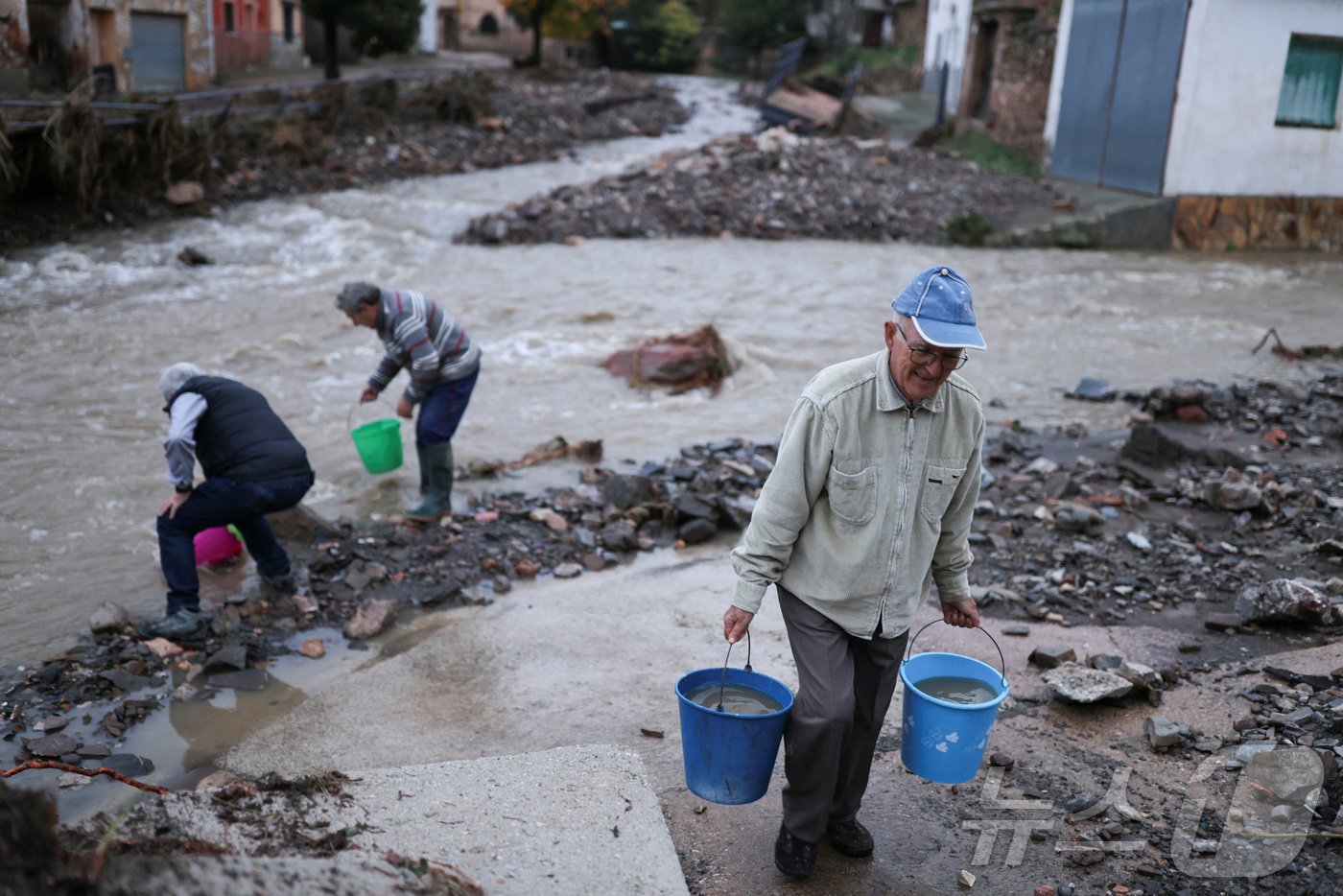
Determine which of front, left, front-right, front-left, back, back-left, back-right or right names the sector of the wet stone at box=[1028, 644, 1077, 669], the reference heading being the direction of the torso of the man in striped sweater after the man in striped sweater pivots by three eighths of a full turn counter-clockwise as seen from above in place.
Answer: front

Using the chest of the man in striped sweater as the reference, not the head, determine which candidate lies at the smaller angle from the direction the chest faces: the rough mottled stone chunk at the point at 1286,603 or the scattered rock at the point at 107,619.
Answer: the scattered rock

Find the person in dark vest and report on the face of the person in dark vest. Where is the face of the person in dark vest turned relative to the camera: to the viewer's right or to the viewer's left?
to the viewer's left

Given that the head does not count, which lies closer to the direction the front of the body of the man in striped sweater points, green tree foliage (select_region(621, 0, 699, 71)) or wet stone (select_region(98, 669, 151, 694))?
the wet stone

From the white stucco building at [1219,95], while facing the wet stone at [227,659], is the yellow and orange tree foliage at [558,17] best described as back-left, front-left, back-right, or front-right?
back-right

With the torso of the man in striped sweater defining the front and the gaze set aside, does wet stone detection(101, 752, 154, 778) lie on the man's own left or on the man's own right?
on the man's own left

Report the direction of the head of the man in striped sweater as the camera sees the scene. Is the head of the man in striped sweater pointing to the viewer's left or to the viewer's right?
to the viewer's left

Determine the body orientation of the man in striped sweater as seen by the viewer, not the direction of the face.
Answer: to the viewer's left

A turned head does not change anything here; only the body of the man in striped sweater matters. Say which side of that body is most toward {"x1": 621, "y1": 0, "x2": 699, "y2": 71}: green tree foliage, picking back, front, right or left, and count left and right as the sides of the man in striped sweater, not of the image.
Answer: right

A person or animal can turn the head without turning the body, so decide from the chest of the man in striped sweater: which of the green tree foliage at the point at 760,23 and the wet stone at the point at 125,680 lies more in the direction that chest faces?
the wet stone

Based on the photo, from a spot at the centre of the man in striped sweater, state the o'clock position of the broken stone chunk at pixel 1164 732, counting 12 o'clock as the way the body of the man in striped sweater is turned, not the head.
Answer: The broken stone chunk is roughly at 8 o'clock from the man in striped sweater.

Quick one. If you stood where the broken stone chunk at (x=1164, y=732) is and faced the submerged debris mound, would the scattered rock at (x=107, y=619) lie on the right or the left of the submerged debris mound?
left

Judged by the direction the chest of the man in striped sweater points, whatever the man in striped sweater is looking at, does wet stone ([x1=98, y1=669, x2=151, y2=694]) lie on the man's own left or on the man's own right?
on the man's own left

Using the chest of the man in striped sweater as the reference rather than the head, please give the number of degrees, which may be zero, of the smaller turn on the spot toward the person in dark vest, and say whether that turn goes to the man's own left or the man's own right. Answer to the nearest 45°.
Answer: approximately 45° to the man's own left

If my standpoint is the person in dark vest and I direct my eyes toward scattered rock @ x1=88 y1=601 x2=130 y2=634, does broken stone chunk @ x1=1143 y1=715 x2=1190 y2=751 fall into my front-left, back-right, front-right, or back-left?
back-left

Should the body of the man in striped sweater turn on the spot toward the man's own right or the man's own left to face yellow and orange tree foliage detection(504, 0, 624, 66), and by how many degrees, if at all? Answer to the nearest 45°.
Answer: approximately 90° to the man's own right
